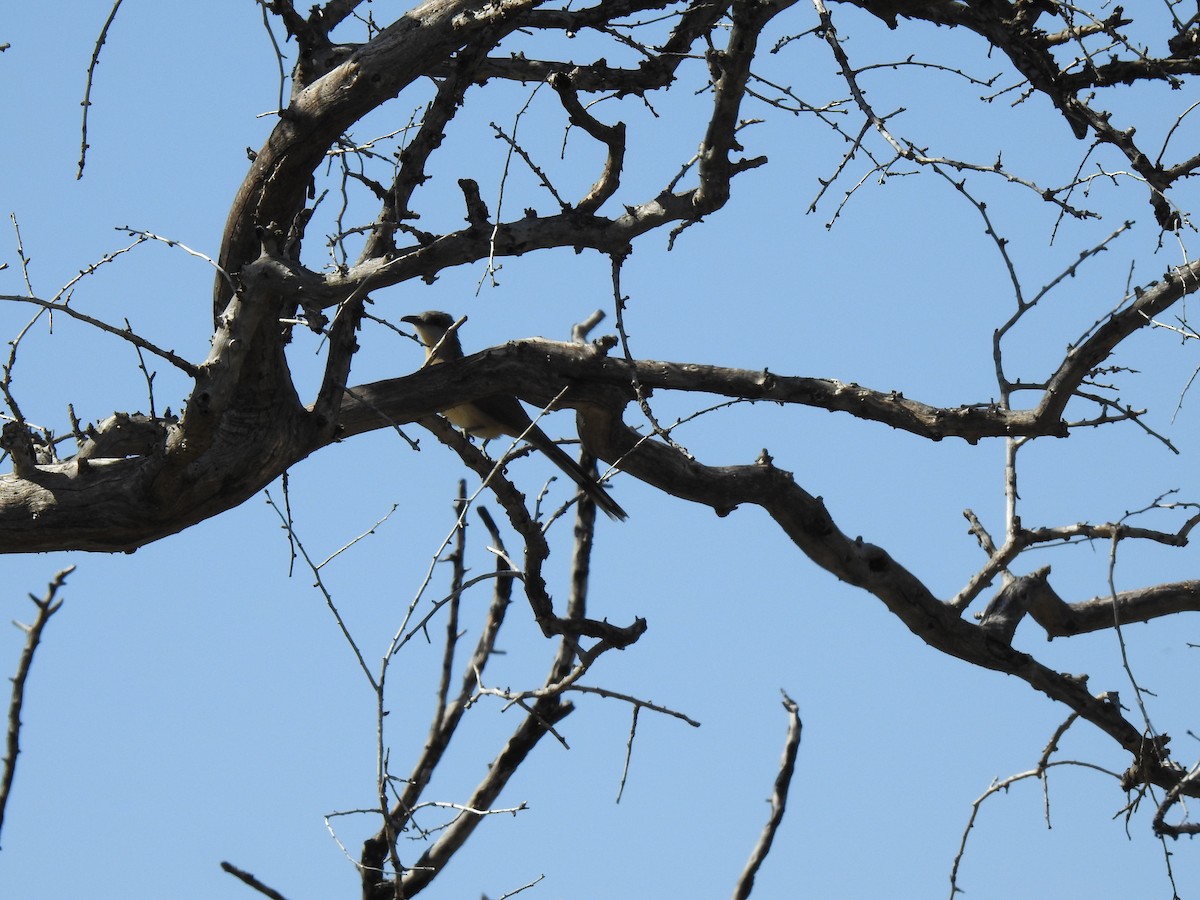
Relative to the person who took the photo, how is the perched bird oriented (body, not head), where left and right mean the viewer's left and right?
facing to the left of the viewer
